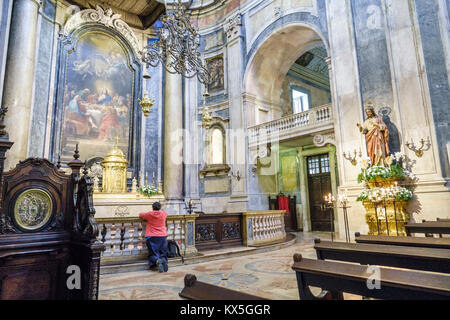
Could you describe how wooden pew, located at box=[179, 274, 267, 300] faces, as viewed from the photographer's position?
facing away from the viewer and to the right of the viewer

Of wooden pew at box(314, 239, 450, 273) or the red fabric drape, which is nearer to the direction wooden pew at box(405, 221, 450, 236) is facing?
the red fabric drape

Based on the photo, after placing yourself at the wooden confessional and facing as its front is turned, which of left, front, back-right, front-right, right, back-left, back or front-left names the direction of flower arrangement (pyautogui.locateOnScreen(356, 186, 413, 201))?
left

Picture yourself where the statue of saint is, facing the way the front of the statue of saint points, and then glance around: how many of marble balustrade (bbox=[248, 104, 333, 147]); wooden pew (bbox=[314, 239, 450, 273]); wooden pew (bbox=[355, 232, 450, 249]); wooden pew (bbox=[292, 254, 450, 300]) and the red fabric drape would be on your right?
2

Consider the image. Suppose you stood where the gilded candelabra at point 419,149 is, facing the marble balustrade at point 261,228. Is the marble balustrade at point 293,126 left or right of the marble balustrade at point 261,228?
right

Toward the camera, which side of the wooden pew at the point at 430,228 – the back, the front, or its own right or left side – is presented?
back

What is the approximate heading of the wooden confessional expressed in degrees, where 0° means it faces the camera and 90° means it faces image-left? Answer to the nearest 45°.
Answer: approximately 0°

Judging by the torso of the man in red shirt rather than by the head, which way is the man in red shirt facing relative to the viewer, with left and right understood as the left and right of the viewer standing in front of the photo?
facing away from the viewer

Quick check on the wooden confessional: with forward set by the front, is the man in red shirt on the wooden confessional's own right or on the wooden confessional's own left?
on the wooden confessional's own left

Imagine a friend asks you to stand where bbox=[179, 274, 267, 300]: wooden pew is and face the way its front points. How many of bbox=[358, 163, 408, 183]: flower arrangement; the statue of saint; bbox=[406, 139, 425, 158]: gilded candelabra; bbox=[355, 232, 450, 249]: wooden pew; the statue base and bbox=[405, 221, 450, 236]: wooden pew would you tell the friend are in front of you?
6

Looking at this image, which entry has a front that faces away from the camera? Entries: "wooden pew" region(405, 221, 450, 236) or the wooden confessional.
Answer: the wooden pew

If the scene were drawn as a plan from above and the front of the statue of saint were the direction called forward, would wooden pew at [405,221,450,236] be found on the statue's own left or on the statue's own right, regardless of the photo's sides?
on the statue's own left

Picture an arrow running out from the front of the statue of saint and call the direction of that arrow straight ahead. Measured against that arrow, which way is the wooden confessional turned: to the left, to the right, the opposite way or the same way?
to the left

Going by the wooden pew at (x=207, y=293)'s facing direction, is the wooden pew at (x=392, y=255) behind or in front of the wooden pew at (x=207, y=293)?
in front

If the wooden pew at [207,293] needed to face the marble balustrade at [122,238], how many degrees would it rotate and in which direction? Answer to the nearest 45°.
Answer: approximately 90° to its left

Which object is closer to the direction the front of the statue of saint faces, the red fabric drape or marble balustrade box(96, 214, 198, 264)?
the marble balustrade

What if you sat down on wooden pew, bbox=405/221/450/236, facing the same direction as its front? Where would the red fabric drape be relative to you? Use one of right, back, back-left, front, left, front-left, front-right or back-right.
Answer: front-left
